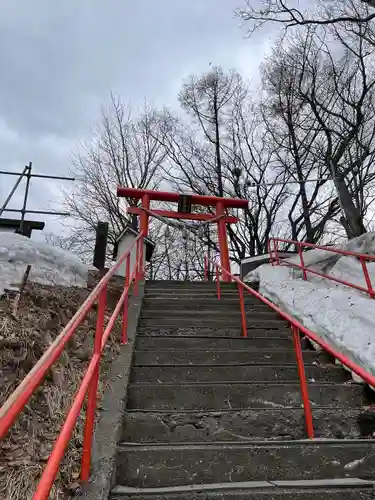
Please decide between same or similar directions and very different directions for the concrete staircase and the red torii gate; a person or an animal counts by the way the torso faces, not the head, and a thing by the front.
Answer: same or similar directions

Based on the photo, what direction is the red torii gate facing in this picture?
toward the camera

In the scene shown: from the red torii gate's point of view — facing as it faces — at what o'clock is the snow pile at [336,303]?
The snow pile is roughly at 11 o'clock from the red torii gate.

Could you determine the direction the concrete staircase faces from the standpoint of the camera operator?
facing the viewer

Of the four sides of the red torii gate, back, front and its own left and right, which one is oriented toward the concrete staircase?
front

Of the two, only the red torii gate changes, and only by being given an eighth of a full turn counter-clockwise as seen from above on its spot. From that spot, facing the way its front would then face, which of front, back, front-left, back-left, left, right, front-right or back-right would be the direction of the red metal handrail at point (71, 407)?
front-right
